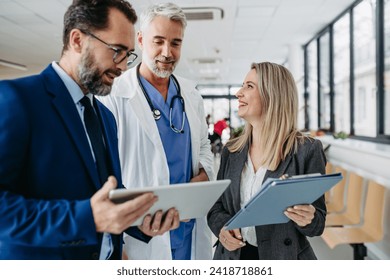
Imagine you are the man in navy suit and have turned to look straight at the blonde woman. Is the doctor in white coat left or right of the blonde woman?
left

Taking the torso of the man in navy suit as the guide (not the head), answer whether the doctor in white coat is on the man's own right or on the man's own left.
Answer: on the man's own left

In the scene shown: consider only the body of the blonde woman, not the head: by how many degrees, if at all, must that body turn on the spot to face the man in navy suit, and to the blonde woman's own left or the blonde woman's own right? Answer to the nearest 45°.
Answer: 0° — they already face them

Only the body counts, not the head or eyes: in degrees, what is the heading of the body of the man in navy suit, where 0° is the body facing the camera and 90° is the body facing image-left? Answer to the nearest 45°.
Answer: approximately 315°

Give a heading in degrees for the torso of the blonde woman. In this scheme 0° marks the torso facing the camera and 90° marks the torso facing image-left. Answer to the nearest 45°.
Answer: approximately 45°
